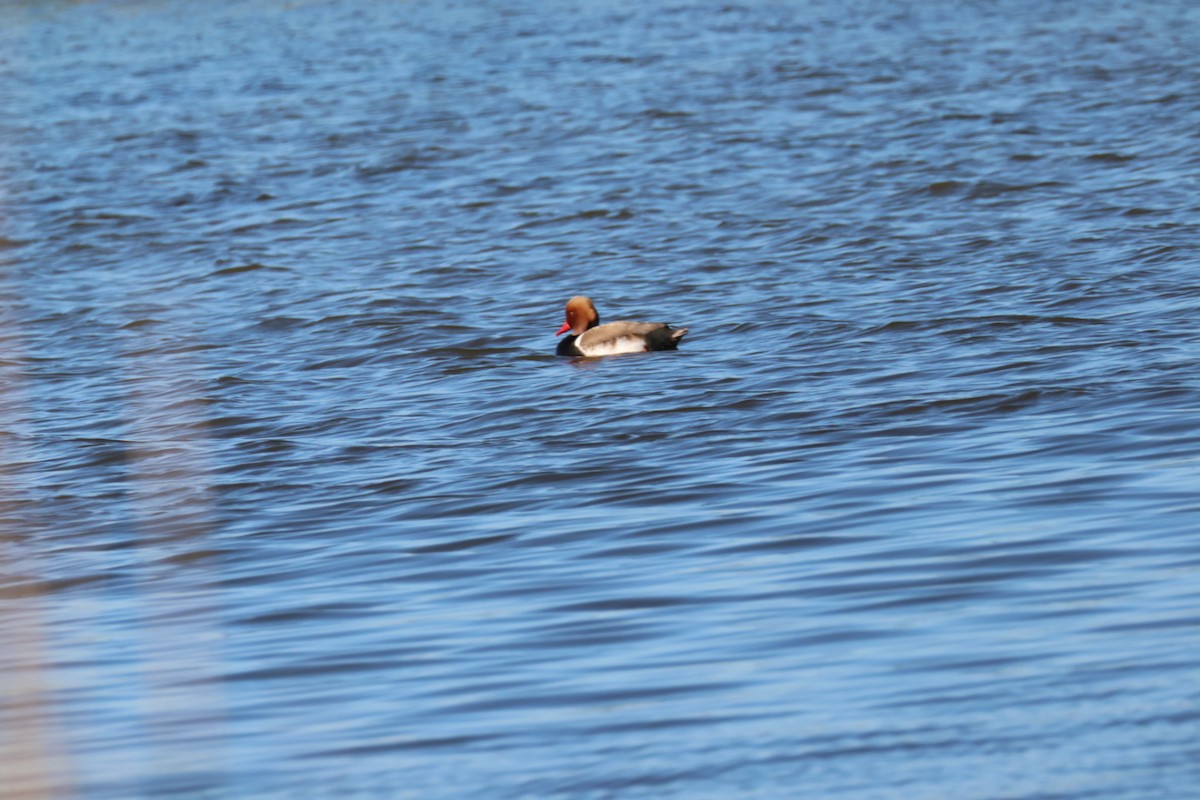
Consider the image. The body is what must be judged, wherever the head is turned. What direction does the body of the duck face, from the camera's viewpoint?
to the viewer's left
